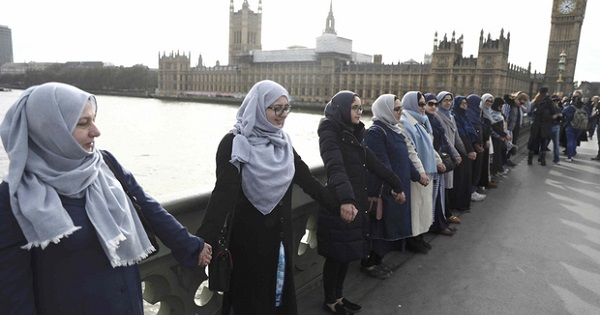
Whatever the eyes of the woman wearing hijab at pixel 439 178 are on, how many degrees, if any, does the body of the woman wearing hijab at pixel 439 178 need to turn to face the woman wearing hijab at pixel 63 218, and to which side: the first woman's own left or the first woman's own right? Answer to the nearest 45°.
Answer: approximately 45° to the first woman's own right

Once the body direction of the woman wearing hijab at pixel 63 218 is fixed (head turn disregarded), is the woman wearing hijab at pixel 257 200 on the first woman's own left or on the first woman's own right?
on the first woman's own left

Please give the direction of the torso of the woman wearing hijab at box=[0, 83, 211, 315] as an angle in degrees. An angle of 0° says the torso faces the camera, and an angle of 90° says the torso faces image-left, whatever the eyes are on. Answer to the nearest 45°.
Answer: approximately 315°

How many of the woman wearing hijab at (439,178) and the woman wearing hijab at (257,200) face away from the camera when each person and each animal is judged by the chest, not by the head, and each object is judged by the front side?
0

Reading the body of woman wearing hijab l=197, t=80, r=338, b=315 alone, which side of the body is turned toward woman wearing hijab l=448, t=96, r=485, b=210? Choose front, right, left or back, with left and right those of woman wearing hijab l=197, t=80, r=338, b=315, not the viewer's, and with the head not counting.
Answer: left

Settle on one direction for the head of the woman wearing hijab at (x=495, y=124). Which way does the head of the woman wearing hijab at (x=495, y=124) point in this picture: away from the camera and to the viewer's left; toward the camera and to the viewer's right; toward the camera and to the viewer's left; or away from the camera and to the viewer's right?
toward the camera and to the viewer's right

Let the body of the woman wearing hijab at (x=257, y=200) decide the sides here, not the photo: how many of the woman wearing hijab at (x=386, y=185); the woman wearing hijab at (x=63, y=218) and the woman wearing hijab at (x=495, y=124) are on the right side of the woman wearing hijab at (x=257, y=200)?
1

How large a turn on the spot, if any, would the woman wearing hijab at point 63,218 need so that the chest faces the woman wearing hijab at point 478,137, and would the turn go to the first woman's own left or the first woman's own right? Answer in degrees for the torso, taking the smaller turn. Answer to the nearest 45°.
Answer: approximately 90° to the first woman's own left

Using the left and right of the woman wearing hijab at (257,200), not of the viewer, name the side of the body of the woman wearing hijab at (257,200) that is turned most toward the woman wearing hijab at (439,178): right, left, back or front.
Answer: left

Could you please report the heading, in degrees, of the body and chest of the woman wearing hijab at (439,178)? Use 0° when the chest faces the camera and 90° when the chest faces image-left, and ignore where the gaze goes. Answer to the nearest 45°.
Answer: approximately 315°

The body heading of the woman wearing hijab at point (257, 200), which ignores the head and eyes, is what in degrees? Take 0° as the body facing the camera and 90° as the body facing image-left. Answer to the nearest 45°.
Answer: approximately 315°

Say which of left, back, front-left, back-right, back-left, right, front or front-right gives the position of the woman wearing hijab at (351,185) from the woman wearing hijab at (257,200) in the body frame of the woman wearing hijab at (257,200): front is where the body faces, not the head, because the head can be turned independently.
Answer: left

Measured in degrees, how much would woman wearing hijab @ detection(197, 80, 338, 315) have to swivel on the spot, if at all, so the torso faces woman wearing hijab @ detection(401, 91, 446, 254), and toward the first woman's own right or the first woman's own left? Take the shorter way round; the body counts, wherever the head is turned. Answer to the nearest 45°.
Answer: approximately 90° to the first woman's own left
